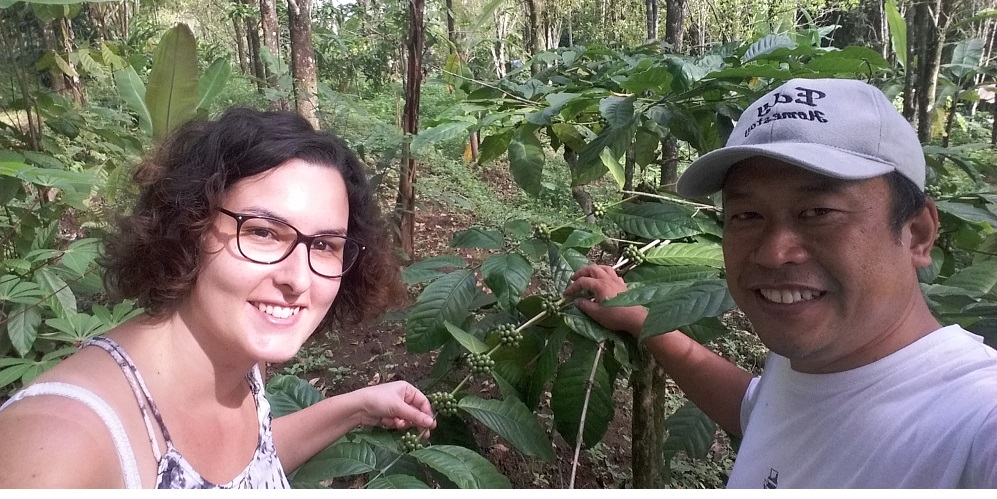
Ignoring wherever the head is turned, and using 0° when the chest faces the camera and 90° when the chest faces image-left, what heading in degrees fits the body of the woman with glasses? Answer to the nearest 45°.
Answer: approximately 315°

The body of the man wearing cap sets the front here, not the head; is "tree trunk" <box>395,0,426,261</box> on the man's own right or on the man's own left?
on the man's own right

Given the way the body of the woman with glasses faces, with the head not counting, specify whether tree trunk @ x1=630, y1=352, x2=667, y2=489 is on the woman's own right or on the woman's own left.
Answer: on the woman's own left

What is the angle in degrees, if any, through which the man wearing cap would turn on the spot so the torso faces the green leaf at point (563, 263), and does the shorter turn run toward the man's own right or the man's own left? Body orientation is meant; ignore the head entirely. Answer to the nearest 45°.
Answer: approximately 90° to the man's own right

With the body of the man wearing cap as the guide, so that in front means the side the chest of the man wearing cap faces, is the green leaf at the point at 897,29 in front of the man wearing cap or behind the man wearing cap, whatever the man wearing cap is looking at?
behind
